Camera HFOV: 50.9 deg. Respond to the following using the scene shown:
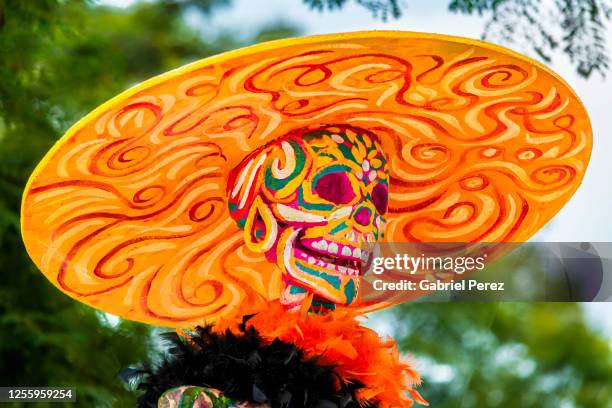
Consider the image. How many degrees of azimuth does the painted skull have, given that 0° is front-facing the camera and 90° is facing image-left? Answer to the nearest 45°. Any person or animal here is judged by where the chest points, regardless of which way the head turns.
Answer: approximately 315°
